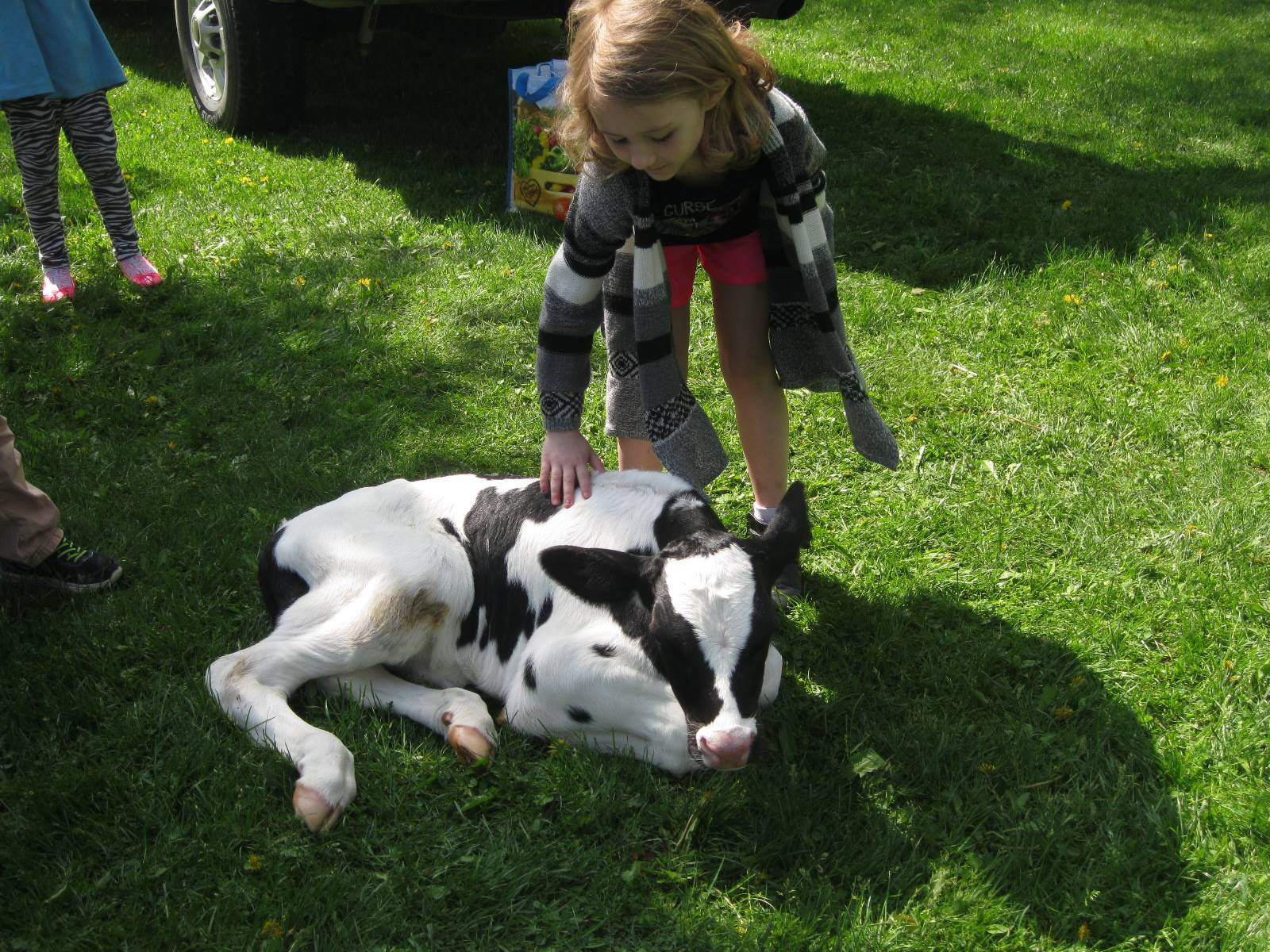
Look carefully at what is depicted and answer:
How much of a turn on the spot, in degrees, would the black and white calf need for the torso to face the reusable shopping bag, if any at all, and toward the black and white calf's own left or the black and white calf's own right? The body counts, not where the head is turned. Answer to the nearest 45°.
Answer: approximately 135° to the black and white calf's own left

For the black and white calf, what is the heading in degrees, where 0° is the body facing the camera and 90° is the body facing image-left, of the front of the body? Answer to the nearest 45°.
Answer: approximately 315°

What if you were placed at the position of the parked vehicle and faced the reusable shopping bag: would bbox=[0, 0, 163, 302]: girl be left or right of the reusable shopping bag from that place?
right

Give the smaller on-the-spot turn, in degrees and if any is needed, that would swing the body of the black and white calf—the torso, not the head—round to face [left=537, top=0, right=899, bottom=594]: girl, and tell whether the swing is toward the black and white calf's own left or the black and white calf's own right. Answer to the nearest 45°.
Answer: approximately 90° to the black and white calf's own left
